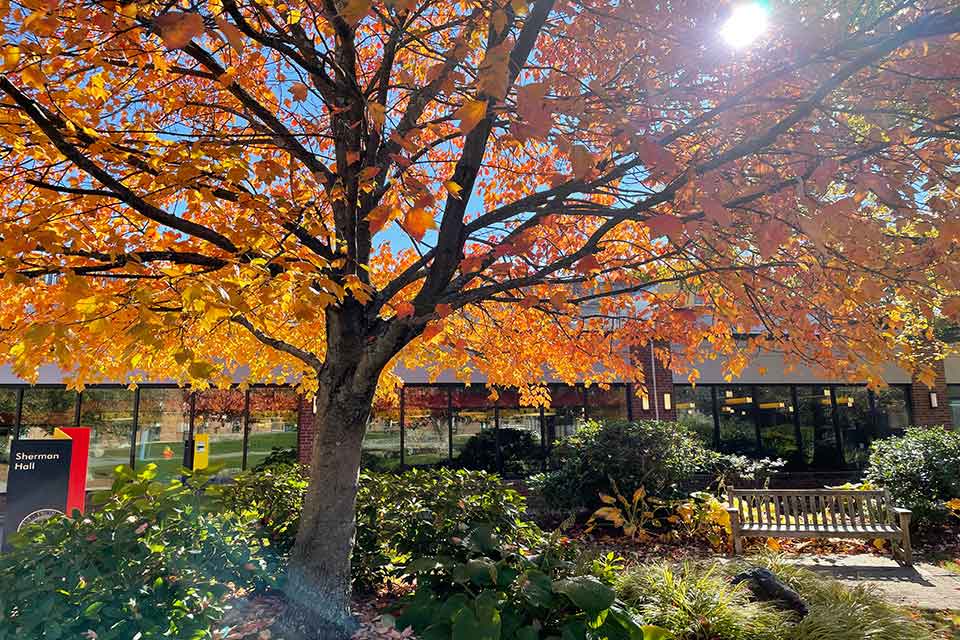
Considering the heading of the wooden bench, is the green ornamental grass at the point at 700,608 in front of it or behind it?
in front

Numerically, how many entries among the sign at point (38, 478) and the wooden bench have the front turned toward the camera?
2

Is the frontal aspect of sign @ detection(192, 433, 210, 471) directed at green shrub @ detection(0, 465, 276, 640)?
yes

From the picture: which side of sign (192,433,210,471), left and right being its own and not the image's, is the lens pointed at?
front

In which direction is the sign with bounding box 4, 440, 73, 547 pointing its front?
toward the camera

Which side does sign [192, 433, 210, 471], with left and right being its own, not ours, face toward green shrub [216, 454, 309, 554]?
front

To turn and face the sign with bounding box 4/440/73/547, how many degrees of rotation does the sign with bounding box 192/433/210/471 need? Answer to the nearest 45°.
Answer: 0° — it already faces it

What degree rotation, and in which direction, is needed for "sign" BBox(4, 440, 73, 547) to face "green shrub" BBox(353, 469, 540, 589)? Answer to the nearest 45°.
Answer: approximately 45° to its left

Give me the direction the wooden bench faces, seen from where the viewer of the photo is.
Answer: facing the viewer

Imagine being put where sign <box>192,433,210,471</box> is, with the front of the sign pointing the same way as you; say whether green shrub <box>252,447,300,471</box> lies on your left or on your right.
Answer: on your left

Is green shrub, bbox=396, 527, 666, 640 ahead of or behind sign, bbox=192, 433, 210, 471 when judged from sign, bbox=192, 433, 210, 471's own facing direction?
ahead

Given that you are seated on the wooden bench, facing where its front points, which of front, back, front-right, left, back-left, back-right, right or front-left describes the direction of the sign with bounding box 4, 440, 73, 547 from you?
front-right

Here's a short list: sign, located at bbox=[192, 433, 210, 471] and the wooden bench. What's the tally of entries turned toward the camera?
2

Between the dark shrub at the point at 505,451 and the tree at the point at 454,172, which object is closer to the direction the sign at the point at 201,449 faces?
the tree
